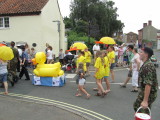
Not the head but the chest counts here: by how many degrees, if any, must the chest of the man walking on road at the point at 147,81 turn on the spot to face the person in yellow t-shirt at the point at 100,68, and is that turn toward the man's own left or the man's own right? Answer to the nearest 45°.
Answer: approximately 45° to the man's own right

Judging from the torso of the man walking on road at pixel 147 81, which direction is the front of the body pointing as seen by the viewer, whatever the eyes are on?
to the viewer's left

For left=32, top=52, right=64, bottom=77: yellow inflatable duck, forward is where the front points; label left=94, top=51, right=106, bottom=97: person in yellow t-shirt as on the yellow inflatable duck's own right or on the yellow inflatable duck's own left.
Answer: on the yellow inflatable duck's own left

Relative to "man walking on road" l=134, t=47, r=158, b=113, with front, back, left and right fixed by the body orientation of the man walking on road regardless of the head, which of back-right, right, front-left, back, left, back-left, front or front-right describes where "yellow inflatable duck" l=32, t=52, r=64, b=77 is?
front-right

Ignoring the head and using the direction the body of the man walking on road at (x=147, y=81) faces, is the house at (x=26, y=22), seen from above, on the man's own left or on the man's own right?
on the man's own right
